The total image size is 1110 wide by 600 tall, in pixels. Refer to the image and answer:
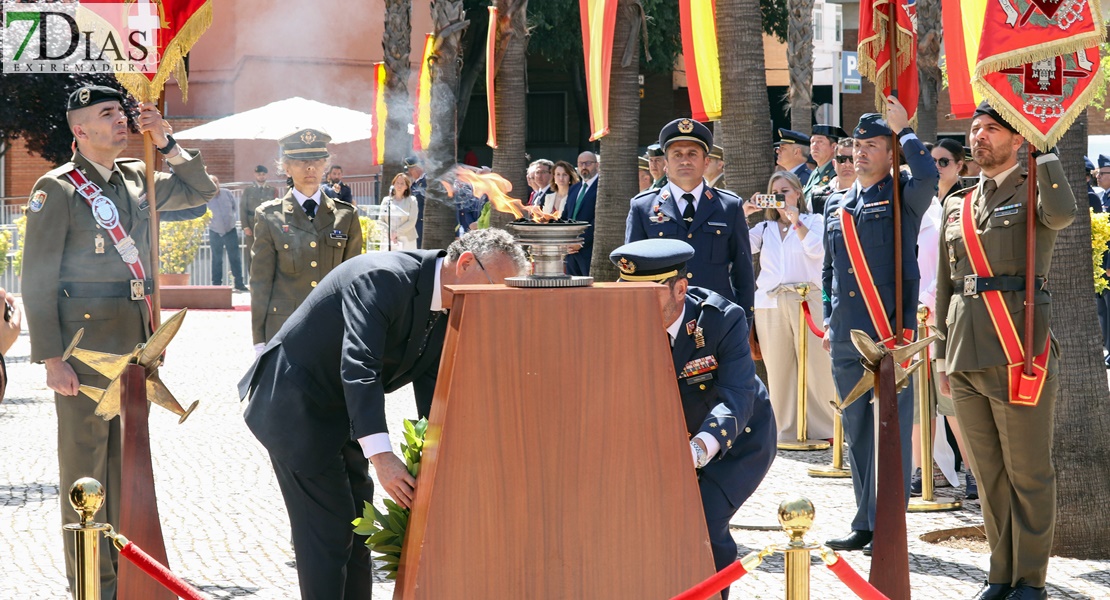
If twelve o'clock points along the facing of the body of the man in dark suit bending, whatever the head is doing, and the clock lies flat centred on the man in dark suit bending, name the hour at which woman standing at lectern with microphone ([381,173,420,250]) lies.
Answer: The woman standing at lectern with microphone is roughly at 9 o'clock from the man in dark suit bending.

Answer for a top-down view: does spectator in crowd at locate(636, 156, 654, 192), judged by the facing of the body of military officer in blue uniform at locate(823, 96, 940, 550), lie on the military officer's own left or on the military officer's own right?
on the military officer's own right

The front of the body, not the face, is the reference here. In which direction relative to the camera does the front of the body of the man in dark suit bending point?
to the viewer's right

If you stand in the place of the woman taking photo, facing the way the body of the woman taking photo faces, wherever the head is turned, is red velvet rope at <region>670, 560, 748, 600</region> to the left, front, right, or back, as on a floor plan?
front

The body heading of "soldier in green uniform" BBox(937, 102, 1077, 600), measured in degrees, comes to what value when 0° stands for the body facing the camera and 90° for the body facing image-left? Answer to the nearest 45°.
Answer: approximately 45°

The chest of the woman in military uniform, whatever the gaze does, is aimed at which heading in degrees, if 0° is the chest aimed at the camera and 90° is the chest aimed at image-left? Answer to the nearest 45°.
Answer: approximately 0°

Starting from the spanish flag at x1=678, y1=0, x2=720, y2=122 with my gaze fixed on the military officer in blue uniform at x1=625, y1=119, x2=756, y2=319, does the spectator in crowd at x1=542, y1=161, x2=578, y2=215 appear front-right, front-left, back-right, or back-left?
back-right
